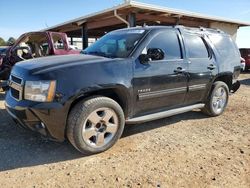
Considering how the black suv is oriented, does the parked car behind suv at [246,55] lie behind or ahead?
behind

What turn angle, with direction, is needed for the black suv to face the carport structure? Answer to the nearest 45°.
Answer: approximately 135° to its right

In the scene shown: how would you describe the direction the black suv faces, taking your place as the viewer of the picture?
facing the viewer and to the left of the viewer

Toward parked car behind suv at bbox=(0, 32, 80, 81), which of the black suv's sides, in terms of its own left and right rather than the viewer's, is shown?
right

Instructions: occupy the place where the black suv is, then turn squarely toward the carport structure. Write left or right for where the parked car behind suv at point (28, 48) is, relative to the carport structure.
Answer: left

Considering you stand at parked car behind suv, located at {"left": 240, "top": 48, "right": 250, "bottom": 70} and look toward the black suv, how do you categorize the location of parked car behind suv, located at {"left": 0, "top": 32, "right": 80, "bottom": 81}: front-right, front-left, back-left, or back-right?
front-right
